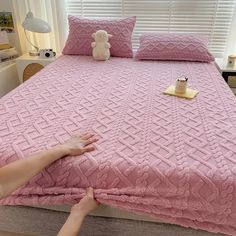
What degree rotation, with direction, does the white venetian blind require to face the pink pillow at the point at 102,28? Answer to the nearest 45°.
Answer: approximately 45° to its right

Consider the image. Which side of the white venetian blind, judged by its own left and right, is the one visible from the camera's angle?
front

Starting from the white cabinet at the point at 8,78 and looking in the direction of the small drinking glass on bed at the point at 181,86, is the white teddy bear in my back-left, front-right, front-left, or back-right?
front-left

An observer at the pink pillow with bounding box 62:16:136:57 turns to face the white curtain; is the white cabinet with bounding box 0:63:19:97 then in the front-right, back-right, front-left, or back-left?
front-left

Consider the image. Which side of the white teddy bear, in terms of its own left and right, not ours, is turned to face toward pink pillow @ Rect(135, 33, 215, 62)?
left

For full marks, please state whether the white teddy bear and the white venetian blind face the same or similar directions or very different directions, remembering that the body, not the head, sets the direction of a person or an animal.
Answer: same or similar directions

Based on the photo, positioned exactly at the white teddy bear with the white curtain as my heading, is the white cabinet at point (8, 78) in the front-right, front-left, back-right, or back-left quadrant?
front-left

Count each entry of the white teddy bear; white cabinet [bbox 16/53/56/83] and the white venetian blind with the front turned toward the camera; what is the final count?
3

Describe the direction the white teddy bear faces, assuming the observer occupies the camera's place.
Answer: facing the viewer

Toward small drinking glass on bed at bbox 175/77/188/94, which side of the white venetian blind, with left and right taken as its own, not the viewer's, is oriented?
front

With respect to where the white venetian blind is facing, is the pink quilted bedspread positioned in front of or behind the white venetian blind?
in front

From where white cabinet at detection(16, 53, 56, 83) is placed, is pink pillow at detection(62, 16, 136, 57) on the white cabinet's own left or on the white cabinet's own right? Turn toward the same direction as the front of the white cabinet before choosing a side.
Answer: on the white cabinet's own left
